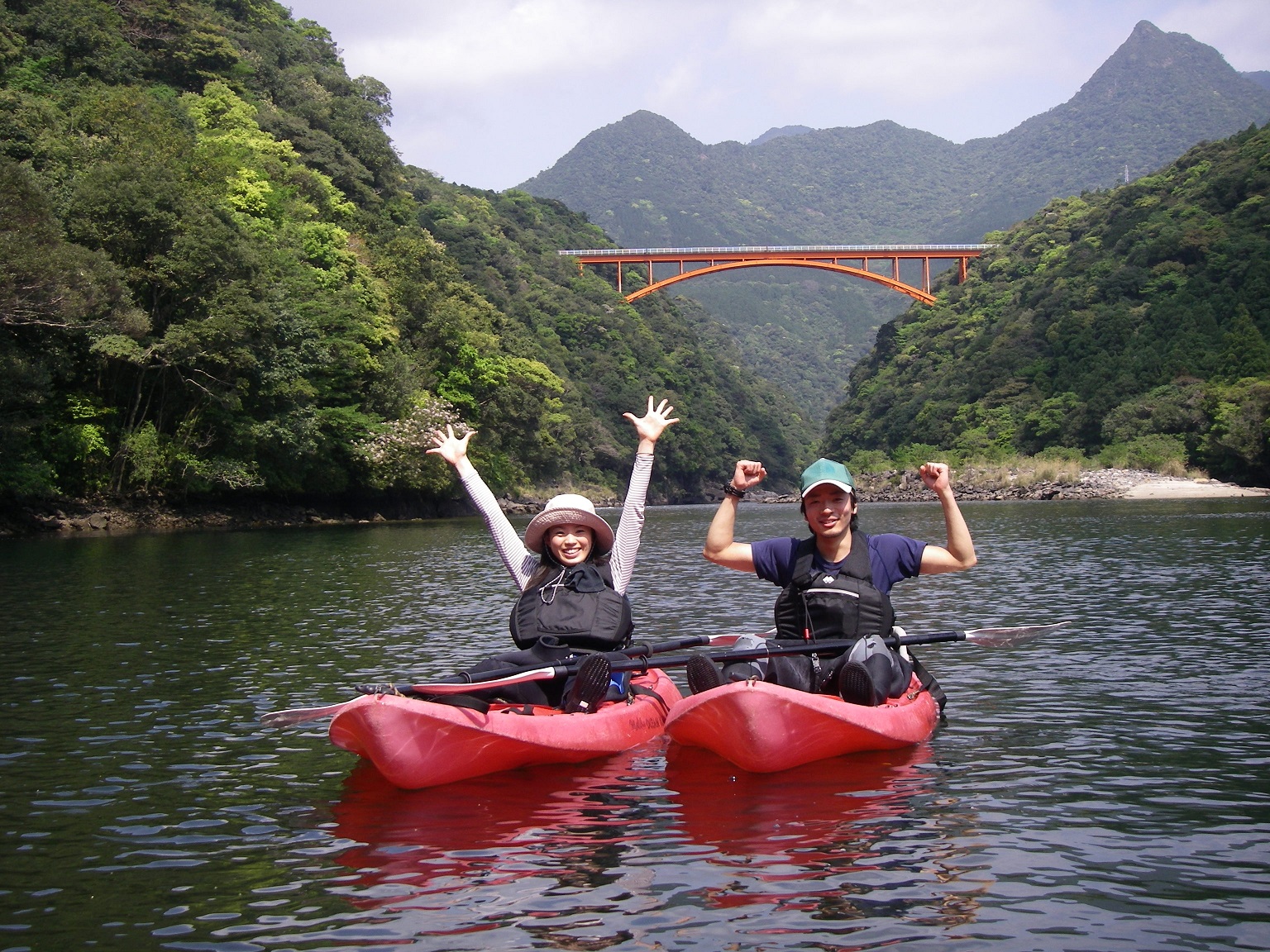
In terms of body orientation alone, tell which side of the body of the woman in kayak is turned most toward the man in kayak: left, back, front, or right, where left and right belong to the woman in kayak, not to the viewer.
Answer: left

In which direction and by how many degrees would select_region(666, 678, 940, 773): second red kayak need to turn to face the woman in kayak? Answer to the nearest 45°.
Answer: approximately 90° to its right

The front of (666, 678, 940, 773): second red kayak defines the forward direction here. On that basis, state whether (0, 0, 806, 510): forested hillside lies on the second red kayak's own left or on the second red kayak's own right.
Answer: on the second red kayak's own right

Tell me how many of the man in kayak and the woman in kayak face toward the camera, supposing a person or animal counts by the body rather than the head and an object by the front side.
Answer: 2

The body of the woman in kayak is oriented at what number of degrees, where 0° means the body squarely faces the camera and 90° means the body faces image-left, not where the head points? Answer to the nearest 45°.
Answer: approximately 0°

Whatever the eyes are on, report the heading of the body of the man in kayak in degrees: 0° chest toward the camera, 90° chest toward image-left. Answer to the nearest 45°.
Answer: approximately 0°

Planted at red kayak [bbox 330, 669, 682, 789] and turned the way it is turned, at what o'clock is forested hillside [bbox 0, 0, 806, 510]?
The forested hillside is roughly at 4 o'clock from the red kayak.
